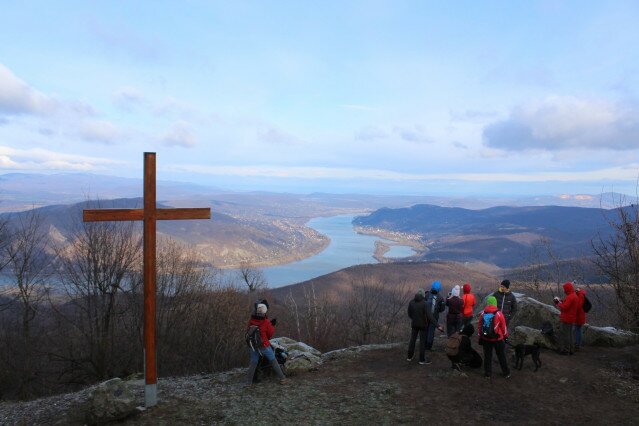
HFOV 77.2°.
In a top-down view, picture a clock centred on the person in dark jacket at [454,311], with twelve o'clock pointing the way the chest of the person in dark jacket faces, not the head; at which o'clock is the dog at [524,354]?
The dog is roughly at 4 o'clock from the person in dark jacket.

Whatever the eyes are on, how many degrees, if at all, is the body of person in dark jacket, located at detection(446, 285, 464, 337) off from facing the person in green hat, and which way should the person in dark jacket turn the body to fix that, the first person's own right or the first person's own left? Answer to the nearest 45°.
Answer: approximately 135° to the first person's own right

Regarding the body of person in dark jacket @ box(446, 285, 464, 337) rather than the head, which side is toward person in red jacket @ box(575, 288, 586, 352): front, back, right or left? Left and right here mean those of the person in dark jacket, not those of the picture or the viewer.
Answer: right

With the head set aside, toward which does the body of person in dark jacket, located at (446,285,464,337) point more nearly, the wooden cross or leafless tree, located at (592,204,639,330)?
the leafless tree

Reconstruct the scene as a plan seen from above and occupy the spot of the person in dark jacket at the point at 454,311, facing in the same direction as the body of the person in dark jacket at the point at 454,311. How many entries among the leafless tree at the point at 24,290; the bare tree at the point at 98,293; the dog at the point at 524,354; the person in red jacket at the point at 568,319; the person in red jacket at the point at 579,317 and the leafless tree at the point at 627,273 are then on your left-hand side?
2

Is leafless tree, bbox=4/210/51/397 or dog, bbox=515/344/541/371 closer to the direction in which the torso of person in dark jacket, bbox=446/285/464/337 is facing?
the leafless tree

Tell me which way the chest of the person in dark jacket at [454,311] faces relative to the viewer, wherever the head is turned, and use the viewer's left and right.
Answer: facing away from the viewer

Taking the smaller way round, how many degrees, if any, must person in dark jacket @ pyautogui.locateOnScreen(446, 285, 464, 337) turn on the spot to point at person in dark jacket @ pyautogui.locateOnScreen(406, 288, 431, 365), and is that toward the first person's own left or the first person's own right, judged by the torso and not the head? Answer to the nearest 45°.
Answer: approximately 135° to the first person's own left

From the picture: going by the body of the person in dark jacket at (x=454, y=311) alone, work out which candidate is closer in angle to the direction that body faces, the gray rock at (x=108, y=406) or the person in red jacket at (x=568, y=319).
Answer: the person in red jacket

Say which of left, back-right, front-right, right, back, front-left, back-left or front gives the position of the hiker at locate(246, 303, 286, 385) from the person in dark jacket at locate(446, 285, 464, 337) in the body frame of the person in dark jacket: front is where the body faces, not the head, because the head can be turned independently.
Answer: back-left

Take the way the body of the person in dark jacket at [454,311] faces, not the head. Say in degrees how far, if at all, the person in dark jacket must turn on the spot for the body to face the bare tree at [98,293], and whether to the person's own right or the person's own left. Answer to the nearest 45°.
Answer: approximately 90° to the person's own left

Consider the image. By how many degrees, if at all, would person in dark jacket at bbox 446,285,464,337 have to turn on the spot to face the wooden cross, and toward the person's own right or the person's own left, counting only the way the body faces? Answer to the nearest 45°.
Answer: approximately 135° to the person's own left

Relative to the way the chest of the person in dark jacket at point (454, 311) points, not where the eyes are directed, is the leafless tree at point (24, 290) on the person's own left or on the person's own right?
on the person's own left
